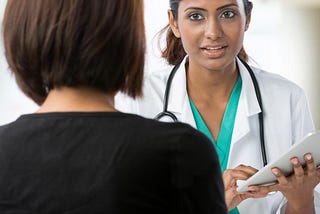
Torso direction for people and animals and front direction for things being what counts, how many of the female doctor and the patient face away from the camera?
1

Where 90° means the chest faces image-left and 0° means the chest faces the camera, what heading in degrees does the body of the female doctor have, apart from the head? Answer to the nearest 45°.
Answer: approximately 0°

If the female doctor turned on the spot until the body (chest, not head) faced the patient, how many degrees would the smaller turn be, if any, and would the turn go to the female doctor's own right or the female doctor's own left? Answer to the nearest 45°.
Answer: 0° — they already face them

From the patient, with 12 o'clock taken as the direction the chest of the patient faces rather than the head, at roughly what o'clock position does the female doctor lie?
The female doctor is roughly at 1 o'clock from the patient.

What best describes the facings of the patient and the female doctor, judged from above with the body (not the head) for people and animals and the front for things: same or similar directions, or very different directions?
very different directions

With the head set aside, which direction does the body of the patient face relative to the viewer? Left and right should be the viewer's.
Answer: facing away from the viewer
